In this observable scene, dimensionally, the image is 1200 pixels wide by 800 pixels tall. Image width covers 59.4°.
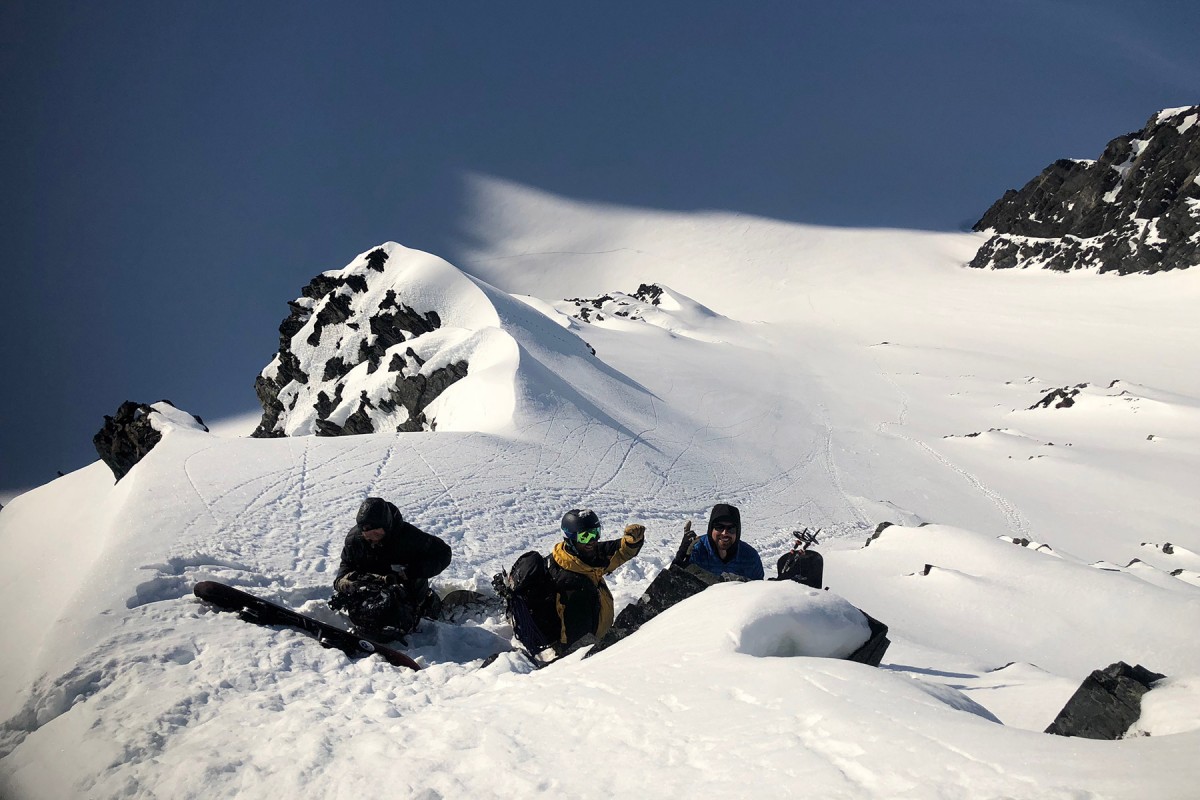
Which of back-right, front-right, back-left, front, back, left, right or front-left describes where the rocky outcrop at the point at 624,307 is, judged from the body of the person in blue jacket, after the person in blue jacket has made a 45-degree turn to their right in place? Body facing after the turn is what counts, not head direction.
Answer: back-right

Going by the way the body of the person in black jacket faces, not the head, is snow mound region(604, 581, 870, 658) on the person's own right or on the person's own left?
on the person's own left

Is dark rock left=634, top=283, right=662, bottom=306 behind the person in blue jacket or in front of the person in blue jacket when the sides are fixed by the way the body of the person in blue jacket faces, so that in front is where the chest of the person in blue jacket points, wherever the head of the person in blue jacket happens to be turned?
behind

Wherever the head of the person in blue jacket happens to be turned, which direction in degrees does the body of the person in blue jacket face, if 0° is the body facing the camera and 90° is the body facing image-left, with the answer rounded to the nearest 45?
approximately 0°
